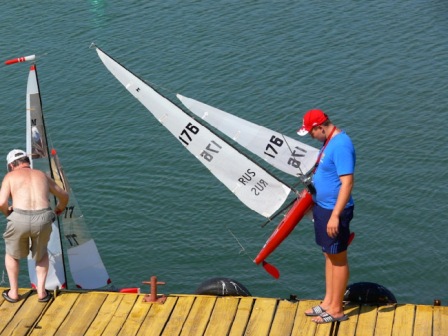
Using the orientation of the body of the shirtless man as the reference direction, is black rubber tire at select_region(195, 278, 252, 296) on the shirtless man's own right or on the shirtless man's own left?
on the shirtless man's own right

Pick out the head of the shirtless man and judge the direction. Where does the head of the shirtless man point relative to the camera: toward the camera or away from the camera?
away from the camera

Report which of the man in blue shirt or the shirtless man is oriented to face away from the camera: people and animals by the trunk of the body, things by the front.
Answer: the shirtless man

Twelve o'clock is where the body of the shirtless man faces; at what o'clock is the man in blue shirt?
The man in blue shirt is roughly at 4 o'clock from the shirtless man.

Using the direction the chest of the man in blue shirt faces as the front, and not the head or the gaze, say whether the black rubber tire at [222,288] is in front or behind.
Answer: in front

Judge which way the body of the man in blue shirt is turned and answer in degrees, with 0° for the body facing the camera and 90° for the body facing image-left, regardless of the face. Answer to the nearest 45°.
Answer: approximately 90°

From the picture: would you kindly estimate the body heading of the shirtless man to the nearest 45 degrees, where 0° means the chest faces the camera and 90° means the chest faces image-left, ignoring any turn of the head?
approximately 180°

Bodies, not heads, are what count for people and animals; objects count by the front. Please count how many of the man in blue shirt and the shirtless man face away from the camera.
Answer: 1
